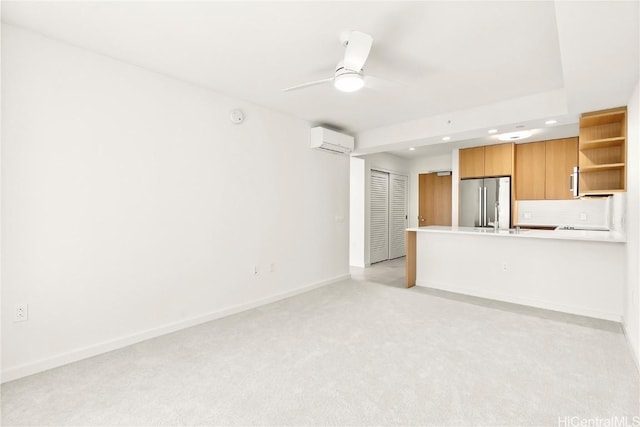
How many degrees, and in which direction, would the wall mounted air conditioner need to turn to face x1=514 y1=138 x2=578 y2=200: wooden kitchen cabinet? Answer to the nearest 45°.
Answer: approximately 45° to its left

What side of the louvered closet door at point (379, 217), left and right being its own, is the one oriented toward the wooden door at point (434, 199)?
left

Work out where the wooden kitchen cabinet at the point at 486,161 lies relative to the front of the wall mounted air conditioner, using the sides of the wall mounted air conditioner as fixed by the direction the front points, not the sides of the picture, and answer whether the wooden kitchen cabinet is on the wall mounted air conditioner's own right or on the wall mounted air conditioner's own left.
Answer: on the wall mounted air conditioner's own left

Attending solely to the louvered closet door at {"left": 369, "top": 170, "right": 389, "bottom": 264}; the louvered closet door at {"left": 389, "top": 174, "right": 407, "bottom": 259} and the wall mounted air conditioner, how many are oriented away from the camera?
0

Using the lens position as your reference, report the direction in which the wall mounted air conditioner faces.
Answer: facing the viewer and to the right of the viewer

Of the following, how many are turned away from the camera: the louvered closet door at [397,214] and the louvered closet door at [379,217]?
0

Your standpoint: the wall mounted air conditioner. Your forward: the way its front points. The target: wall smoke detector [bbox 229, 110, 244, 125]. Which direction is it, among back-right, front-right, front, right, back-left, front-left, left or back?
right

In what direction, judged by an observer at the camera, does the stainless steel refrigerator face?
facing the viewer

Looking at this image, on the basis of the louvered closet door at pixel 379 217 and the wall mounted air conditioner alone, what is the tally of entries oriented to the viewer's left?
0

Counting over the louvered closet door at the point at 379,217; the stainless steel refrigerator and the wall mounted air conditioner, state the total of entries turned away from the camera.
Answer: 0

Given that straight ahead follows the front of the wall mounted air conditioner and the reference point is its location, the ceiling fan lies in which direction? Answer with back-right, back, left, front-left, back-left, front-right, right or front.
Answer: front-right

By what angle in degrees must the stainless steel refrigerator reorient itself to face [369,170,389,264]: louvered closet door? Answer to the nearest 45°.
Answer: approximately 90° to its right

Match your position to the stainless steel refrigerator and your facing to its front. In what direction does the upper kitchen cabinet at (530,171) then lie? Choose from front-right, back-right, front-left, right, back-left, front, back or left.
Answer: left

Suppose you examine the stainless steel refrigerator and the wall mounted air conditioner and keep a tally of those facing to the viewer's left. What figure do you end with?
0
